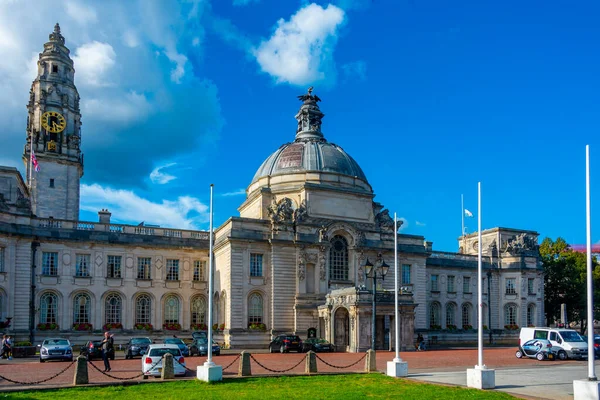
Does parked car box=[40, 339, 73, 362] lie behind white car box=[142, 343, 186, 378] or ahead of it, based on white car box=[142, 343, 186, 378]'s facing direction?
ahead

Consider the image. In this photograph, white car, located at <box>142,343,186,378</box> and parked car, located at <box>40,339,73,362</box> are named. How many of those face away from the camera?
1

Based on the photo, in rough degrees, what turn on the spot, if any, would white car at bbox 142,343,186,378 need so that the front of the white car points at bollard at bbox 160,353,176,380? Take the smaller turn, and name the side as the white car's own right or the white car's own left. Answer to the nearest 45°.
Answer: approximately 180°

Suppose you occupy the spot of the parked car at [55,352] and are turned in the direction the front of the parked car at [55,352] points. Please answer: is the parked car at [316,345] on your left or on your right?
on your left

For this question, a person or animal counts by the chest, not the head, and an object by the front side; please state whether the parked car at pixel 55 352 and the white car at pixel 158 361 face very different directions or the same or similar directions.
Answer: very different directions

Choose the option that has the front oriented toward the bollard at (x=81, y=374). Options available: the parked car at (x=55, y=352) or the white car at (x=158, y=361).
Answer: the parked car

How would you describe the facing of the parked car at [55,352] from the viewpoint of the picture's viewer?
facing the viewer

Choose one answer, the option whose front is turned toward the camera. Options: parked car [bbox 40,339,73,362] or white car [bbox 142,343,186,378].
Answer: the parked car

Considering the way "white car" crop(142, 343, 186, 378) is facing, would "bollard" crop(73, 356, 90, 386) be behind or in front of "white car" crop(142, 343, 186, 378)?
behind

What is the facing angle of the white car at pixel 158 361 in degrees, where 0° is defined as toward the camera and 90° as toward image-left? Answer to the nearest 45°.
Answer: approximately 180°
